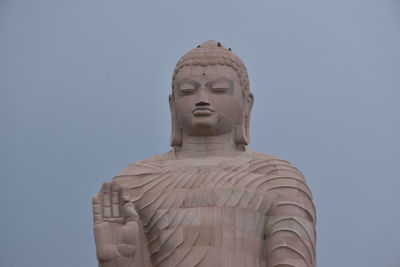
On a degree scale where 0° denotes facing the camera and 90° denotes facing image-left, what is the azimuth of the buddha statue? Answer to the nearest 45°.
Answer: approximately 0°
